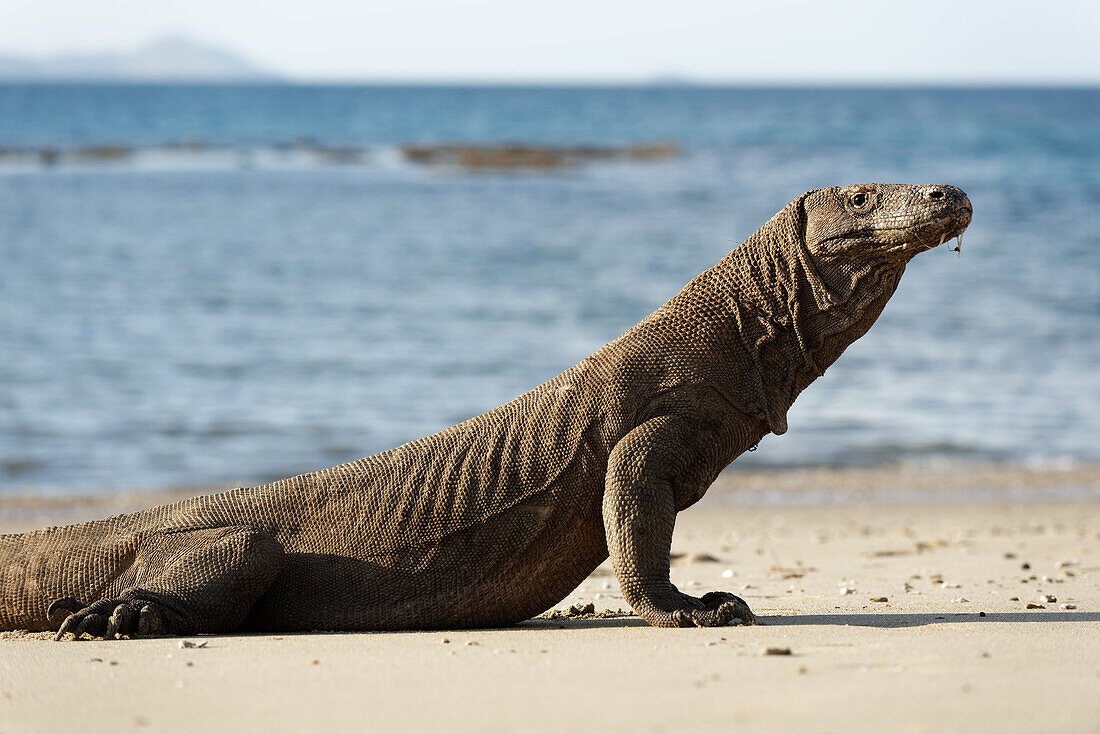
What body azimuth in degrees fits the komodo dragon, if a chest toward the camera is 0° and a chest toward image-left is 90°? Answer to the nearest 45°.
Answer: approximately 270°
